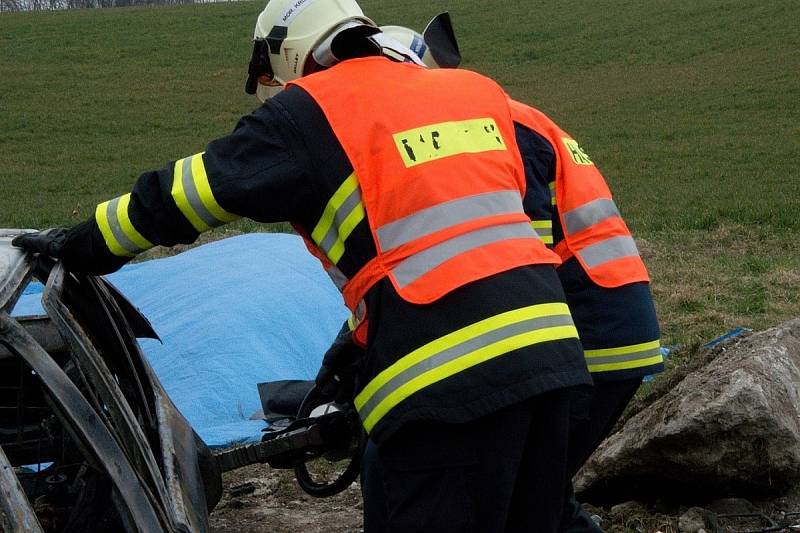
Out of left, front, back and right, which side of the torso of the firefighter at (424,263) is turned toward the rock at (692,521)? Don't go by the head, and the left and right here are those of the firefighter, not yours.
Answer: right

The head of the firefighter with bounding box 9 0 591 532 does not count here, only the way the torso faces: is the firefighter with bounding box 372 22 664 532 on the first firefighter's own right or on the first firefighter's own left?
on the first firefighter's own right

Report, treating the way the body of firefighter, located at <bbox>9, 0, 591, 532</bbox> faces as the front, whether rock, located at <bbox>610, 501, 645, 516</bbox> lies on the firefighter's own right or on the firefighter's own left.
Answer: on the firefighter's own right

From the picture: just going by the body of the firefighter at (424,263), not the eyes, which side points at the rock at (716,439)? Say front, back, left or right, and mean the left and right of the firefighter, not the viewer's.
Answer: right

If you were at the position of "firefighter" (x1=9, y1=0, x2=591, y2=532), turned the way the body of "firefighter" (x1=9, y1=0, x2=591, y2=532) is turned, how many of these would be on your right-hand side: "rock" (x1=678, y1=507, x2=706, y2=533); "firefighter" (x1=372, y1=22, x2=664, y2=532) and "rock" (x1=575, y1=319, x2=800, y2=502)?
3

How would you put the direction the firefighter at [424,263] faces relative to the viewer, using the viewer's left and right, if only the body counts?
facing away from the viewer and to the left of the viewer

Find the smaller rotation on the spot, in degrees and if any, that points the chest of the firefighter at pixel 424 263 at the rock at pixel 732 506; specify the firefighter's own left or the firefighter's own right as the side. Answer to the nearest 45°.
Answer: approximately 90° to the firefighter's own right
